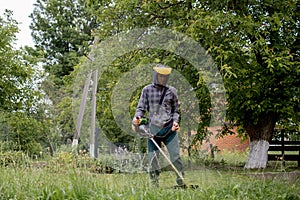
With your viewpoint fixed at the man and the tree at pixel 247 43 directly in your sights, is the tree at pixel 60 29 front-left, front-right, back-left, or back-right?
front-left

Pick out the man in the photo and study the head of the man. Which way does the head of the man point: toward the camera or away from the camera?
toward the camera

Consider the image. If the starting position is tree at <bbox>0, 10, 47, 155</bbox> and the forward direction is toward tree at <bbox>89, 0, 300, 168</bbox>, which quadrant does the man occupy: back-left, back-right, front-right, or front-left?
front-right

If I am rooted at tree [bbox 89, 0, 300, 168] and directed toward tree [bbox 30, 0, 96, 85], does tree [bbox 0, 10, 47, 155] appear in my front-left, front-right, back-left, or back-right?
front-left

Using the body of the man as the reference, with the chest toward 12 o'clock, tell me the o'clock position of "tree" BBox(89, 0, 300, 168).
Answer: The tree is roughly at 7 o'clock from the man.

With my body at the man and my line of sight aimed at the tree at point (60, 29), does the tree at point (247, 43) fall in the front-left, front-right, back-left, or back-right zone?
front-right

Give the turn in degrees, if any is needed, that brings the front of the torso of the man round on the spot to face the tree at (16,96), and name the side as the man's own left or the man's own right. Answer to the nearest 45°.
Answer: approximately 135° to the man's own right

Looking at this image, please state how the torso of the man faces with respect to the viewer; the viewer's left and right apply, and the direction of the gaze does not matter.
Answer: facing the viewer

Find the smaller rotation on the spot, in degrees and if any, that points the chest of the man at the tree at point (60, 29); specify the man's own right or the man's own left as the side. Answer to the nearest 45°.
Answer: approximately 180°
